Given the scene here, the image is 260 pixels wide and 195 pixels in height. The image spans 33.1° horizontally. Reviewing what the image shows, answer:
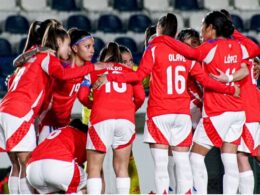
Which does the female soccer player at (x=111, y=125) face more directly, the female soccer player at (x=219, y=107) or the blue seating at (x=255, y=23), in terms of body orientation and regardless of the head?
the blue seating

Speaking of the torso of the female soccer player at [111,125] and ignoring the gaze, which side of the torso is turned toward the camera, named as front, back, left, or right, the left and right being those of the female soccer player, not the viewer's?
back

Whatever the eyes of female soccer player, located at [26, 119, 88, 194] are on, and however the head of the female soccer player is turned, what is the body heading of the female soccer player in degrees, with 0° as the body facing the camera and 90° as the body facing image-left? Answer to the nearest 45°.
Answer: approximately 225°

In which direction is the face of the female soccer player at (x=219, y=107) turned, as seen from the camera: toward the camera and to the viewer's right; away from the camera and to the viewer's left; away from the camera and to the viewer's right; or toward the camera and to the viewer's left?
away from the camera and to the viewer's left

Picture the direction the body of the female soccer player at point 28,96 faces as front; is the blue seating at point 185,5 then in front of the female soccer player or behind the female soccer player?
in front

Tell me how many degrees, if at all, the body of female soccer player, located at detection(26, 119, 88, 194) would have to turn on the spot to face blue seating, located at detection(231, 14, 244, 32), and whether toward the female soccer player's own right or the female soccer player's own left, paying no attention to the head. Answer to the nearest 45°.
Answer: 0° — they already face it

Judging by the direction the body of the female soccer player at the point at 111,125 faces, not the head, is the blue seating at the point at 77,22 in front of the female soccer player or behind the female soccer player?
in front

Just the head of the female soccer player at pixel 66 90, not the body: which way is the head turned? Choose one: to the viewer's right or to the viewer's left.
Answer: to the viewer's right
